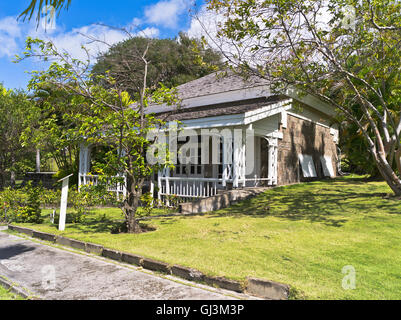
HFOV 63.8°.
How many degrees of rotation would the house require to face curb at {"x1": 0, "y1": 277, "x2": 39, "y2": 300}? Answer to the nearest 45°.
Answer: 0° — it already faces it

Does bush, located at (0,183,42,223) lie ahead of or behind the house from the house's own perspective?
ahead

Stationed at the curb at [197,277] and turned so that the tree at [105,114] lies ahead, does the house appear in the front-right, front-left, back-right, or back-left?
front-right

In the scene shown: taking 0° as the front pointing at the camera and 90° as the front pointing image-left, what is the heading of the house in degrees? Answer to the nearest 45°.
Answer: approximately 45°

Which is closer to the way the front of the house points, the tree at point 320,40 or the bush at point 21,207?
the bush

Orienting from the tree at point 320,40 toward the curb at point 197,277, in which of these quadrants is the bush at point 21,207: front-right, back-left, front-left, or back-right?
front-right

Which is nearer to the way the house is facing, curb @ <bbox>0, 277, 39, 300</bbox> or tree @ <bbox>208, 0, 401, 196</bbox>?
the curb

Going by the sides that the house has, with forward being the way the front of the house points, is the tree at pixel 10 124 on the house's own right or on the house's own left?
on the house's own right

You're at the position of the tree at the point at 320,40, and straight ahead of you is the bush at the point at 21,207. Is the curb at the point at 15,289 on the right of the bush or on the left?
left

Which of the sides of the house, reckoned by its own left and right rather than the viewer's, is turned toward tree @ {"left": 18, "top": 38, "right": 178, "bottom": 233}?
front
